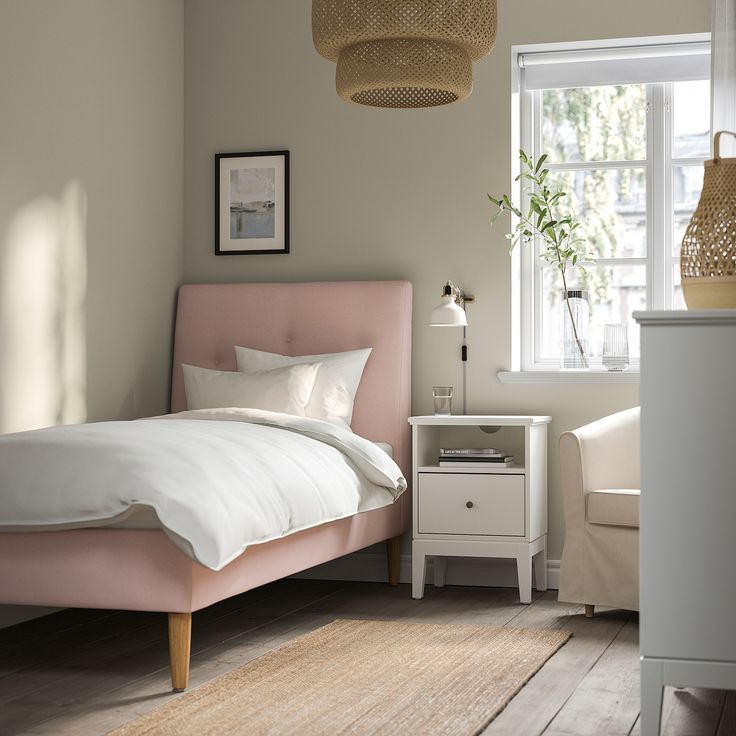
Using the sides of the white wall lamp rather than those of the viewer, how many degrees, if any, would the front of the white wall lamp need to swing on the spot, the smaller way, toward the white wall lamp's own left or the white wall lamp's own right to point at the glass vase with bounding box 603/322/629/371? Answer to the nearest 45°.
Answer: approximately 135° to the white wall lamp's own left

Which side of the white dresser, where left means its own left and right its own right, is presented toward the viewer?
left

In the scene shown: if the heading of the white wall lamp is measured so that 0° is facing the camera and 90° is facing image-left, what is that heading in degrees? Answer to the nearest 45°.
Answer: approximately 45°

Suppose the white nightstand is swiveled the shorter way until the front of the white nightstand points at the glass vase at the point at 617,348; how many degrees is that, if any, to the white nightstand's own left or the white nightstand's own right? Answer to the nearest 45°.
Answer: approximately 135° to the white nightstand's own left
